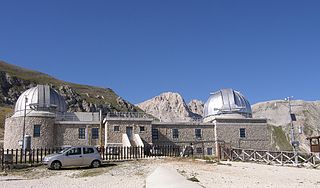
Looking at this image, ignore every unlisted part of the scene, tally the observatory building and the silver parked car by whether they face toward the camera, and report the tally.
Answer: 1

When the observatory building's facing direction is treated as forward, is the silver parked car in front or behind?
in front

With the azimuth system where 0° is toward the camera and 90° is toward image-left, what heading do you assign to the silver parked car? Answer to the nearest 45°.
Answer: approximately 90°

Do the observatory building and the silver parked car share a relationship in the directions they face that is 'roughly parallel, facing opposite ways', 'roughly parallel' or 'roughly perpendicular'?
roughly perpendicular

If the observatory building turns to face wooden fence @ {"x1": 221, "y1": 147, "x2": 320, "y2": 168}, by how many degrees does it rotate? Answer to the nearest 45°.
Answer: approximately 45° to its left

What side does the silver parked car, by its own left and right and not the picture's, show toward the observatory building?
right

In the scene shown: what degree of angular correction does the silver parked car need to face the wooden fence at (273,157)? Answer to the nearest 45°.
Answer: approximately 180°
